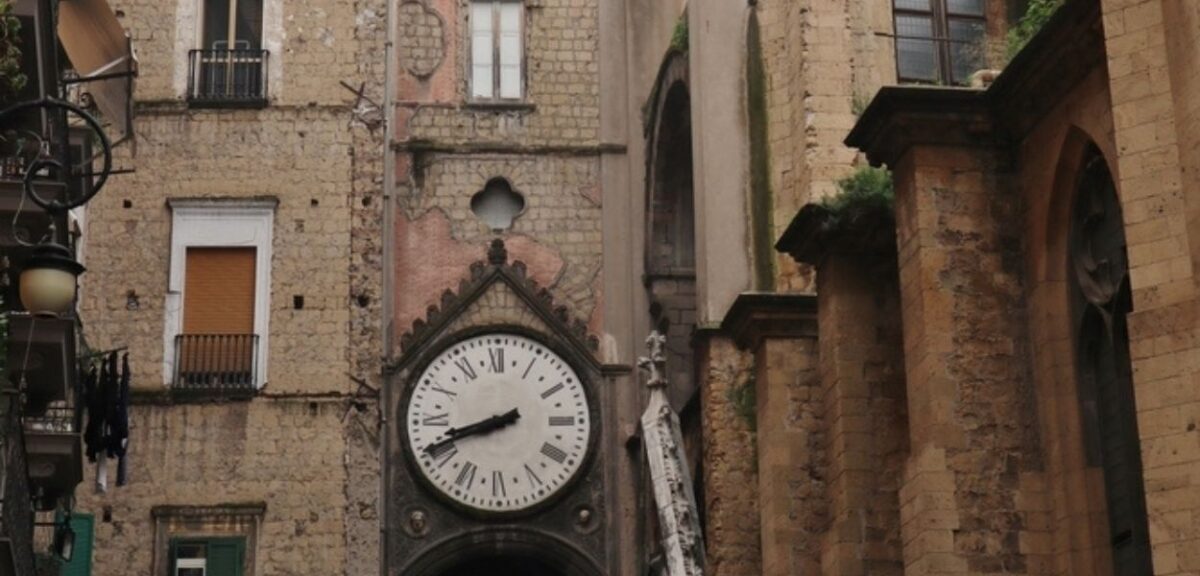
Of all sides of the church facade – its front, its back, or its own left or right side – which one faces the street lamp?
front

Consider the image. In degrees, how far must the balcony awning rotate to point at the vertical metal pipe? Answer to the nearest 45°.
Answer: approximately 45° to its left

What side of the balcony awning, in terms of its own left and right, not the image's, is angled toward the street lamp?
right

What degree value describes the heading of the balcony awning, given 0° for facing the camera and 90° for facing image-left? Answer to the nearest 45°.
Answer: approximately 270°
